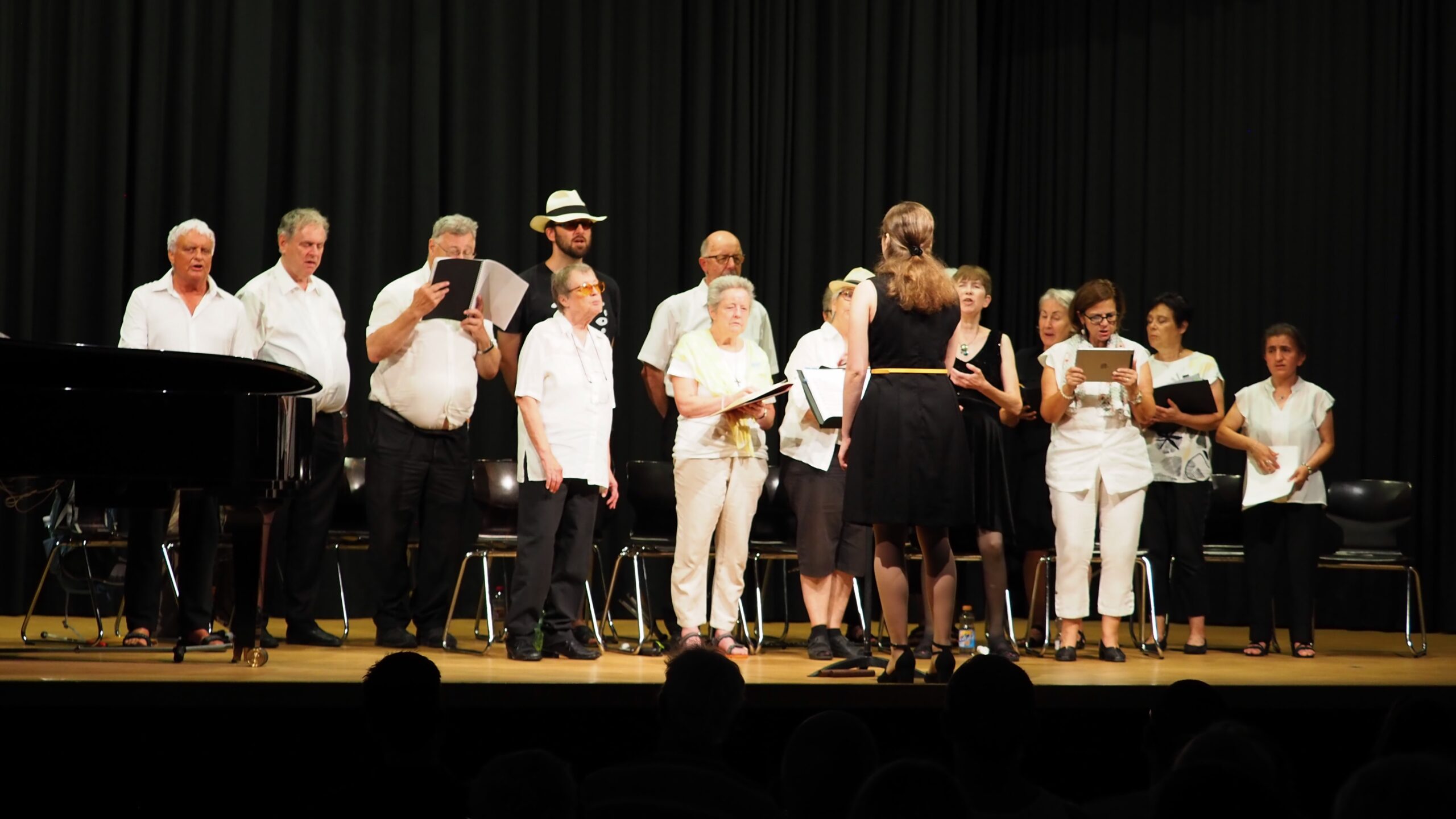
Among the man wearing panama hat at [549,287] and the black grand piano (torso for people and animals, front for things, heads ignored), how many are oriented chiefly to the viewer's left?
1

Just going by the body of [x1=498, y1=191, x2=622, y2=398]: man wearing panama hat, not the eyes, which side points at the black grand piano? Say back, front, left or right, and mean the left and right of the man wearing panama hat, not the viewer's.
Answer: right

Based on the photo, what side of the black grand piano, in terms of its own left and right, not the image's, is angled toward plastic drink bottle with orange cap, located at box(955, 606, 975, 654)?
back

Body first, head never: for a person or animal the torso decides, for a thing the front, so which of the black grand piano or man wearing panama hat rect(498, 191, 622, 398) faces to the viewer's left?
the black grand piano

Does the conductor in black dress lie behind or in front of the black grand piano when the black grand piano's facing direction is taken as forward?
behind

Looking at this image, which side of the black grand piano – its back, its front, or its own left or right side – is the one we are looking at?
left

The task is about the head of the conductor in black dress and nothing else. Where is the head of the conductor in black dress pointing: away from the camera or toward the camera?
away from the camera

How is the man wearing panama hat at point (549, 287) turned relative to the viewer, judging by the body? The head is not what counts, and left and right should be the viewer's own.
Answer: facing the viewer and to the right of the viewer

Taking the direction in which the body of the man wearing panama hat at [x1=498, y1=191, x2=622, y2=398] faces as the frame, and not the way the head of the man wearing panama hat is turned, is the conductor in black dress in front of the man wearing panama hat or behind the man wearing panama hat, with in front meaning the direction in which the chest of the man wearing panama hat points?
in front
